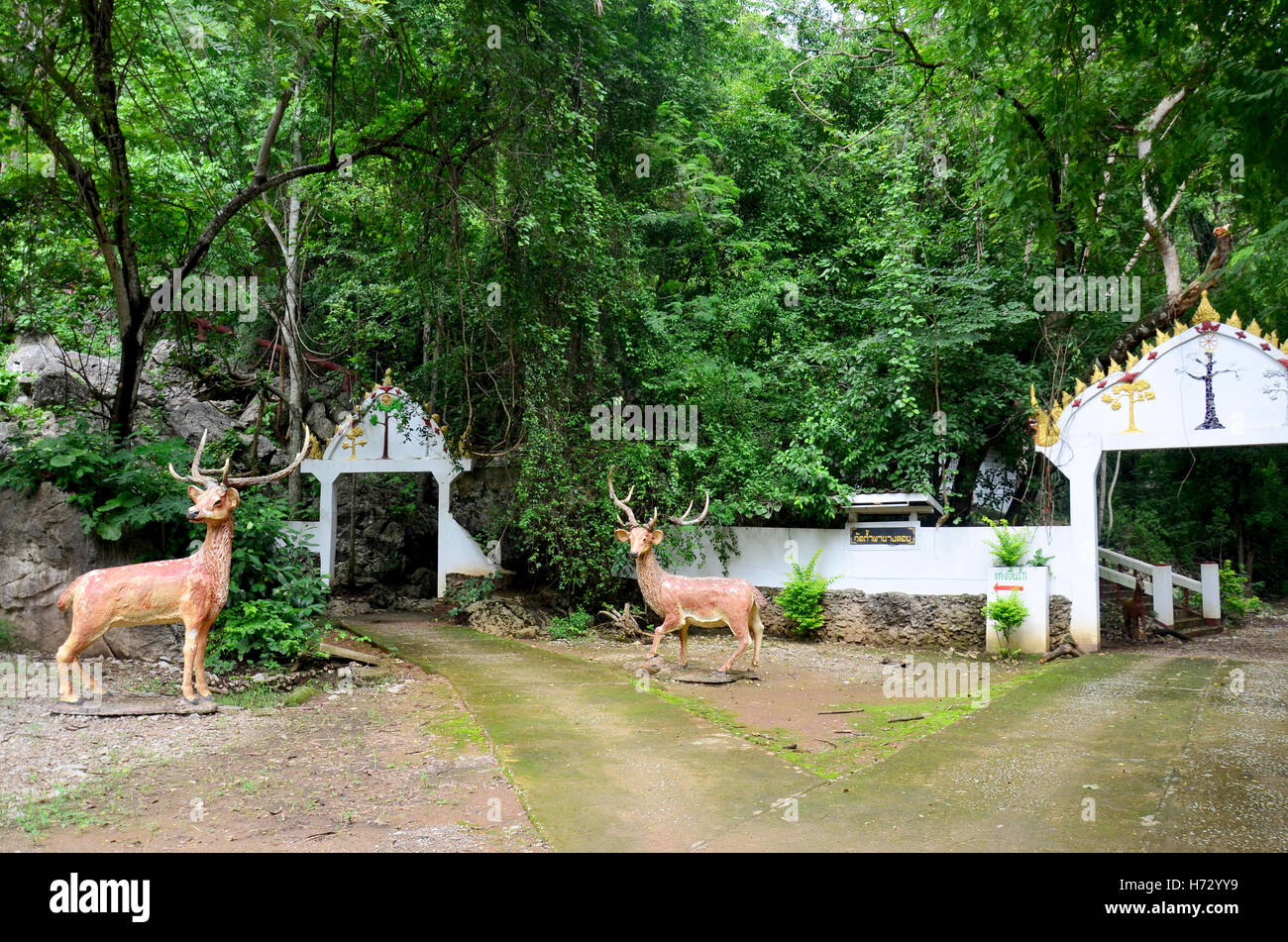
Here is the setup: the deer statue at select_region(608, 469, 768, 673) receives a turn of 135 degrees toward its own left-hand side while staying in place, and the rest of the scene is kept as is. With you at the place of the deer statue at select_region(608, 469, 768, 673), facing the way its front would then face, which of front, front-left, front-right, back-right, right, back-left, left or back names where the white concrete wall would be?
left

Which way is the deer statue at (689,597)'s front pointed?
to the viewer's left

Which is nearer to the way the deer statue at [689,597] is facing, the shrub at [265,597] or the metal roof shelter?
the shrub

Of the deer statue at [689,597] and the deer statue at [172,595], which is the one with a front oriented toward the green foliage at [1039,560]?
the deer statue at [172,595]

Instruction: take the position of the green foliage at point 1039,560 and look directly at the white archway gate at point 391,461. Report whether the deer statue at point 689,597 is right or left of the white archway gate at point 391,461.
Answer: left

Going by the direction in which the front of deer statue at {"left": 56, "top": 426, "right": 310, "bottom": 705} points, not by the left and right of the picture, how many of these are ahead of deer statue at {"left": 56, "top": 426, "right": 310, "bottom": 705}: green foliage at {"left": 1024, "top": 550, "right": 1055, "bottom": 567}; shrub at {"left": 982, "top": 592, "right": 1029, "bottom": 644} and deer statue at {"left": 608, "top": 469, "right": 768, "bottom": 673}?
3

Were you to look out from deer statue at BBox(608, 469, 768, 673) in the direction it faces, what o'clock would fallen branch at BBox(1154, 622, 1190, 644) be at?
The fallen branch is roughly at 5 o'clock from the deer statue.

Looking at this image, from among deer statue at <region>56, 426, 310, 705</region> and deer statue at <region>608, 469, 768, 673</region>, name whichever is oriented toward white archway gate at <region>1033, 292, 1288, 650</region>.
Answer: deer statue at <region>56, 426, 310, 705</region>

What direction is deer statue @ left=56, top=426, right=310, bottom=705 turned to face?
to the viewer's right
